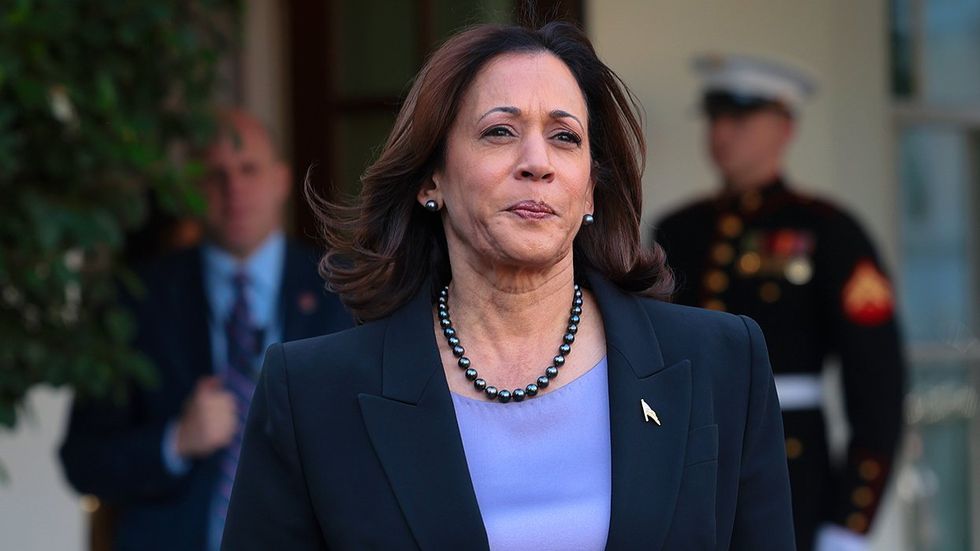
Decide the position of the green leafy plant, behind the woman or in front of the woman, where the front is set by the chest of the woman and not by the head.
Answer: behind

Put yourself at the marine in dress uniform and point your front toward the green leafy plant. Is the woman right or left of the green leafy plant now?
left

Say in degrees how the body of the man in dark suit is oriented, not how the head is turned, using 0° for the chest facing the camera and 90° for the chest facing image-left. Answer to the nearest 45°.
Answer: approximately 0°

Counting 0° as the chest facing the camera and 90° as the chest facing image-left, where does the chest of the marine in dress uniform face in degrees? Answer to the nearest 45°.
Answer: approximately 45°

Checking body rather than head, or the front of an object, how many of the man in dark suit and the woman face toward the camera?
2
